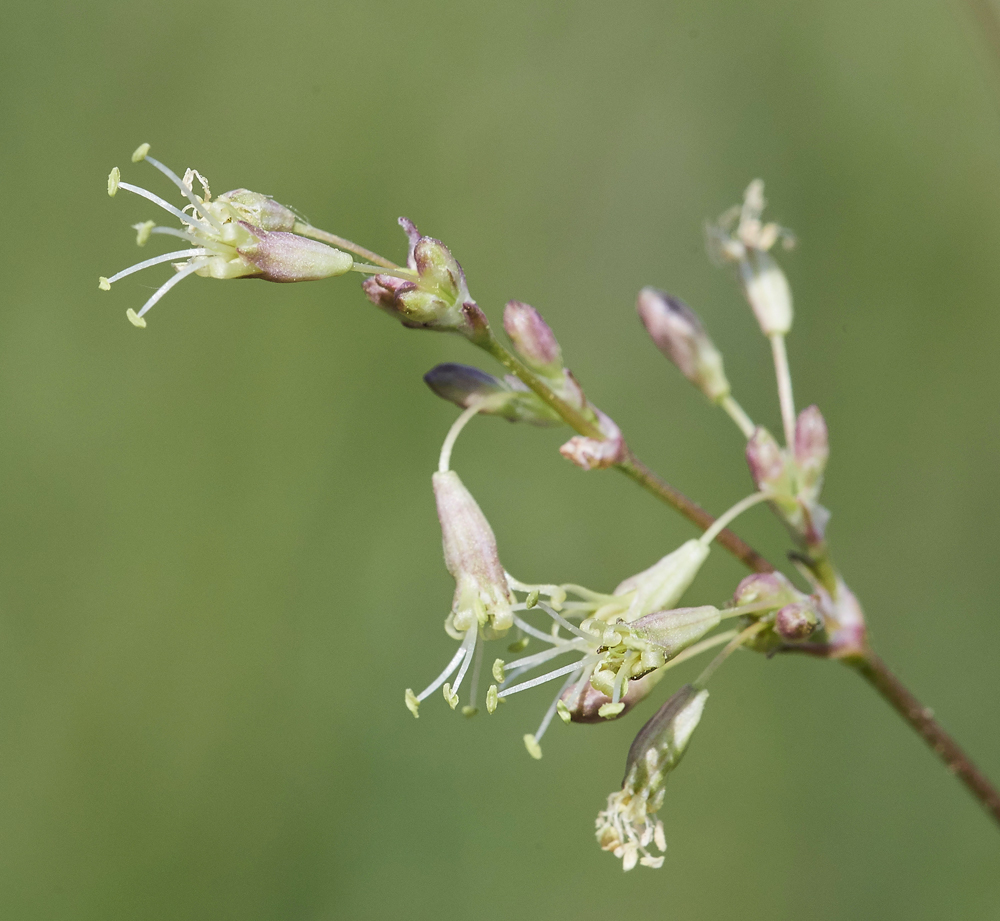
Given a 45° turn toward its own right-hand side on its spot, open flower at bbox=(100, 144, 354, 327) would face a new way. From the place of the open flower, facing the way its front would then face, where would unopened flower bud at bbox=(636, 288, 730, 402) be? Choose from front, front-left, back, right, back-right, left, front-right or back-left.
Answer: right

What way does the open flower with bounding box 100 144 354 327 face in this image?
to the viewer's left
